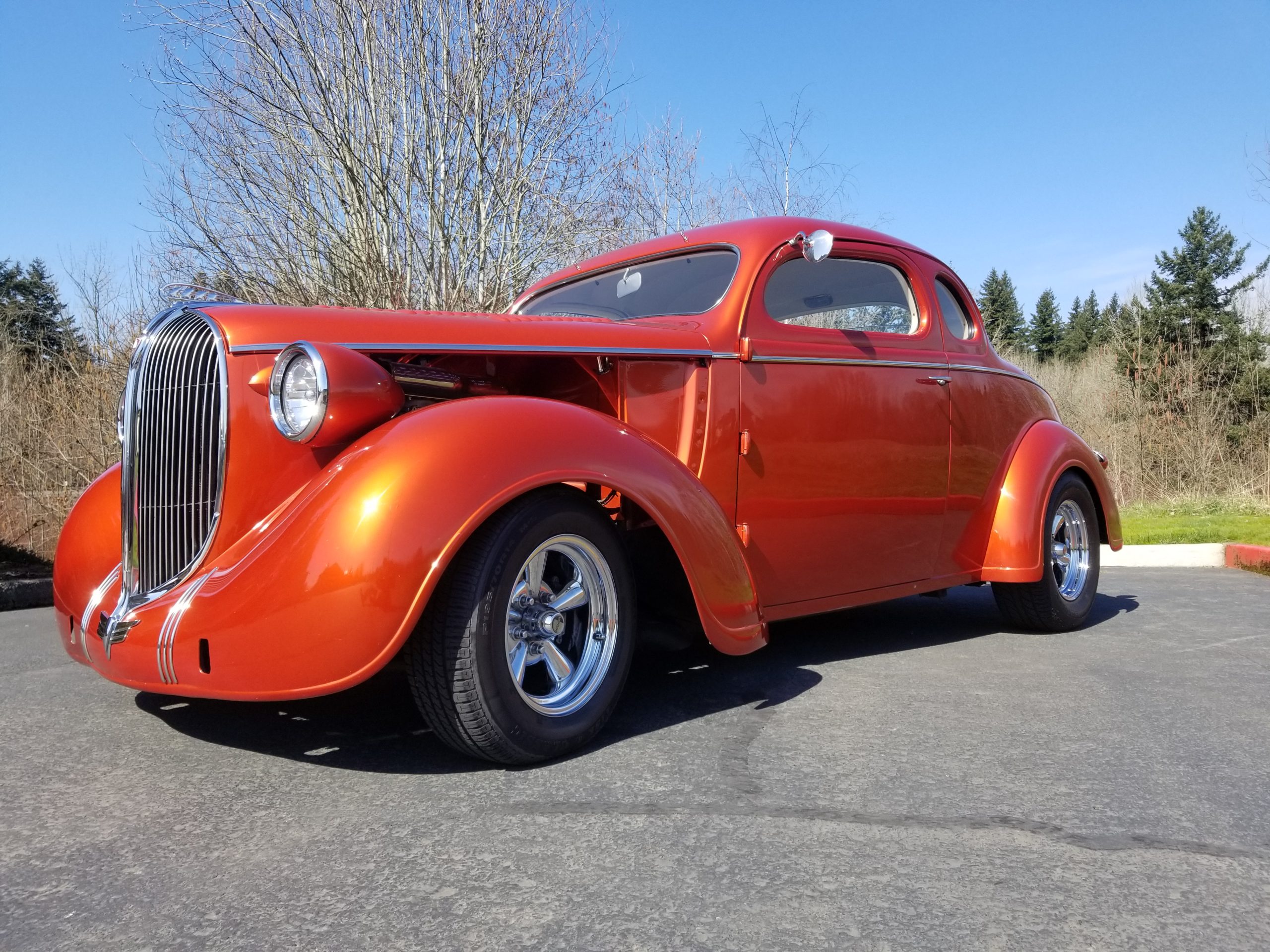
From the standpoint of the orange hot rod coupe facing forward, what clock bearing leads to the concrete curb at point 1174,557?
The concrete curb is roughly at 6 o'clock from the orange hot rod coupe.

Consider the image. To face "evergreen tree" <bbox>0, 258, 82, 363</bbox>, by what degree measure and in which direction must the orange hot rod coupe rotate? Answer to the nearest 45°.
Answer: approximately 90° to its right

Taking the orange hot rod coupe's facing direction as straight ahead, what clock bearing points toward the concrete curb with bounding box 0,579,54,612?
The concrete curb is roughly at 3 o'clock from the orange hot rod coupe.

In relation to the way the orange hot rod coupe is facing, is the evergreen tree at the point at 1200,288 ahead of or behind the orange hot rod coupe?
behind

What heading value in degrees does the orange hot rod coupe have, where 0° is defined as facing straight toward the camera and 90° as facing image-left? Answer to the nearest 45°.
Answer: approximately 45°
